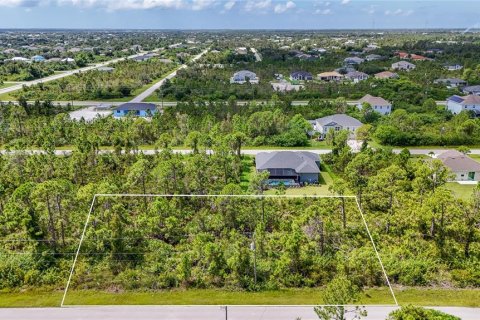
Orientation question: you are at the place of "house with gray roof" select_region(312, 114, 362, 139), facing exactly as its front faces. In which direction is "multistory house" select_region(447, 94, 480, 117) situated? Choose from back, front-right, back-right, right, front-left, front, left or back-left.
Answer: back-left

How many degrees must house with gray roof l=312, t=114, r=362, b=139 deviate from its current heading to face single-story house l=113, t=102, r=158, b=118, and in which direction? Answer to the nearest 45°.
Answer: approximately 90° to its right

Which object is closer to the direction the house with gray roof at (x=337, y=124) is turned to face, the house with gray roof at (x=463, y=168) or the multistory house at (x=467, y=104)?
the house with gray roof

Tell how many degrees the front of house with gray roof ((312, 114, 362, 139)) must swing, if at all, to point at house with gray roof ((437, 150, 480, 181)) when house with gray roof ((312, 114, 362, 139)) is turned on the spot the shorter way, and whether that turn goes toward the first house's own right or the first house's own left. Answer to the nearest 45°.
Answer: approximately 45° to the first house's own left

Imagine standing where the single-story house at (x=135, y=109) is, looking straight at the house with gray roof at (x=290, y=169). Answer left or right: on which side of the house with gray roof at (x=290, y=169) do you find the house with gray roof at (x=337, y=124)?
left

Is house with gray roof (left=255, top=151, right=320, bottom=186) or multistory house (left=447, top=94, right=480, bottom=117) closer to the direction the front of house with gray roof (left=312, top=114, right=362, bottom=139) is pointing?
the house with gray roof

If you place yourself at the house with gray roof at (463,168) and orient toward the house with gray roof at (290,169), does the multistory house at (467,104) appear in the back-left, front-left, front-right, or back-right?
back-right

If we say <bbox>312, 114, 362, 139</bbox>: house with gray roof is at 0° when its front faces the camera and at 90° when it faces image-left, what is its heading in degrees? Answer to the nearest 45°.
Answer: approximately 0°

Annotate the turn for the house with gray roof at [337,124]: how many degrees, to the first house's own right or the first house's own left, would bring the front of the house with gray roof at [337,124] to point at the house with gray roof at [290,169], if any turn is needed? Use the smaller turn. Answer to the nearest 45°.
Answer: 0° — it already faces it
